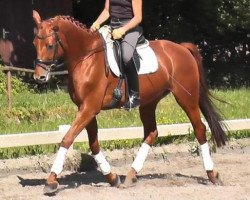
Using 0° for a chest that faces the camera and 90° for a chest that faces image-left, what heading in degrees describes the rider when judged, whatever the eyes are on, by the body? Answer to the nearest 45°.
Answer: approximately 45°
